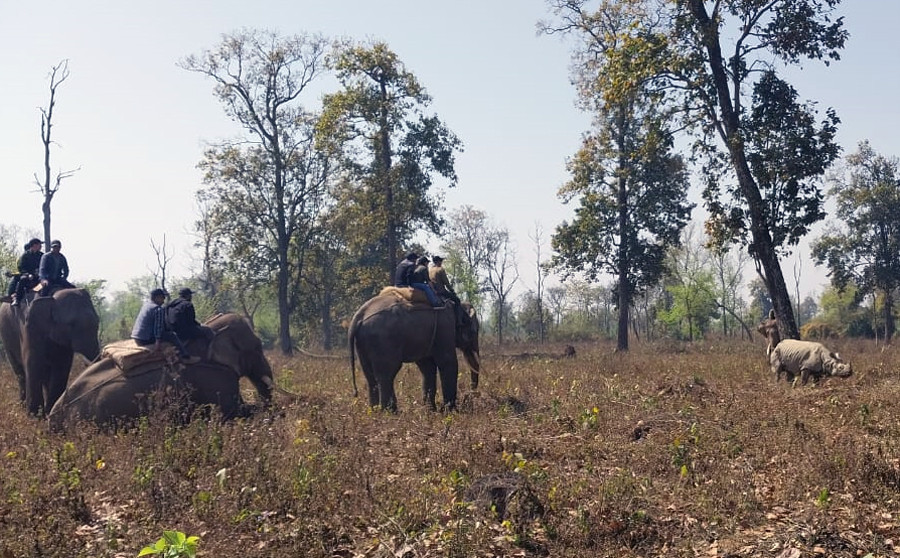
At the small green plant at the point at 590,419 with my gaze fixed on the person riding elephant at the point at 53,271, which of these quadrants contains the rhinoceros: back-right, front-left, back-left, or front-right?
back-right

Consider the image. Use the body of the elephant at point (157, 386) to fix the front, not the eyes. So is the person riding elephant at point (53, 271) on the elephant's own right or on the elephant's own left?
on the elephant's own left

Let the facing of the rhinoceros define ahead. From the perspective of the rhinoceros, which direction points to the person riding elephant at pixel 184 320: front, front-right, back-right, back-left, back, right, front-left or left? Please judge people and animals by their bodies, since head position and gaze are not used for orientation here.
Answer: back-right

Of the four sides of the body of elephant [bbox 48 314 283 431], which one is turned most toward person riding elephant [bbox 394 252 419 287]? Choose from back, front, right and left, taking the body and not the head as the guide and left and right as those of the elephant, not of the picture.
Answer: front

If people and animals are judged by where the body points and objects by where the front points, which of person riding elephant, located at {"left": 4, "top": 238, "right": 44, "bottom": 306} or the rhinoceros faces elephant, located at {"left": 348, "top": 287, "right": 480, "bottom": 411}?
the person riding elephant

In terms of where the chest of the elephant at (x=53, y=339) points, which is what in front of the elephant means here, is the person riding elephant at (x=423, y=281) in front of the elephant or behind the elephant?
in front

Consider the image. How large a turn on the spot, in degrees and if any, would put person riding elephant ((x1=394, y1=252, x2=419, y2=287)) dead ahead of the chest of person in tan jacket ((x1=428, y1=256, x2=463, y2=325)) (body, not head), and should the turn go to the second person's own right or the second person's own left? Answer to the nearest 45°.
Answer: approximately 180°

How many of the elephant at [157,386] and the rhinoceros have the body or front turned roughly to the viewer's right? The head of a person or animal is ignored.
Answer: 2

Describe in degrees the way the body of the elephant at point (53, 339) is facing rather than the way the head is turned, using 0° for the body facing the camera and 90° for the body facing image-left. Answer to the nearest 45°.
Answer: approximately 315°

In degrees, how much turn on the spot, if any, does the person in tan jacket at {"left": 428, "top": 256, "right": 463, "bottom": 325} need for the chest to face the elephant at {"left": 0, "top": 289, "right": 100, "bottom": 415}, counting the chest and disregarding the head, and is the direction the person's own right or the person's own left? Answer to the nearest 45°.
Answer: approximately 135° to the person's own left

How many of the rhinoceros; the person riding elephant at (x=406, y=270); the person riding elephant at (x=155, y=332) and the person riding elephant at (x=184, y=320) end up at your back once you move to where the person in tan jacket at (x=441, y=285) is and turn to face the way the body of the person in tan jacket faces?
3

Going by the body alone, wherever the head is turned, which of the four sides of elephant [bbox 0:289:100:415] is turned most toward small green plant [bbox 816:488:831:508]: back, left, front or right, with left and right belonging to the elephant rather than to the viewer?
front

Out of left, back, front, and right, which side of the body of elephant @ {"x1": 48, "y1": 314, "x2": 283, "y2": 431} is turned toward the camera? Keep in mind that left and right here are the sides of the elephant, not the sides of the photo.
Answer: right

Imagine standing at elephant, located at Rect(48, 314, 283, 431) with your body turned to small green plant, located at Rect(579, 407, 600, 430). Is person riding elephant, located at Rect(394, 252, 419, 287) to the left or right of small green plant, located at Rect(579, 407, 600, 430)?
left

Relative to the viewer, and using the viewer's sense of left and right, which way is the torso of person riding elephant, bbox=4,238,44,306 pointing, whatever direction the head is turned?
facing the viewer and to the right of the viewer

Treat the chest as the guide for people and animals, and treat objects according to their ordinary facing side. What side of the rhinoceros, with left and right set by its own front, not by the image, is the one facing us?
right

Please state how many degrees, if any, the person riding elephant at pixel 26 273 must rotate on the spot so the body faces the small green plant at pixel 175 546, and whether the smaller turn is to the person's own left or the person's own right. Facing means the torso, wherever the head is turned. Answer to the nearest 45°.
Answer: approximately 45° to the person's own right
